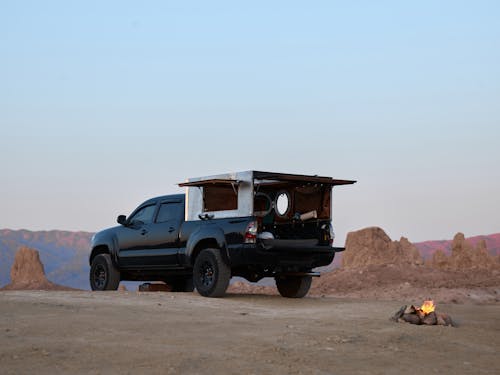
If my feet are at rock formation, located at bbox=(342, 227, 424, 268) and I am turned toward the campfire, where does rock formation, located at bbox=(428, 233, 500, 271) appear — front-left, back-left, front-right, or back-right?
back-left

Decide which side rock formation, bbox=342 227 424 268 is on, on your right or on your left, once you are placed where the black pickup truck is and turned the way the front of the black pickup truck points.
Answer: on your right

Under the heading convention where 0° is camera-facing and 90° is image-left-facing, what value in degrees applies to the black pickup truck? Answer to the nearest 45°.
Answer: approximately 135°

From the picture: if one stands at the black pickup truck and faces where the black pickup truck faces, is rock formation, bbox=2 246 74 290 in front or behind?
in front

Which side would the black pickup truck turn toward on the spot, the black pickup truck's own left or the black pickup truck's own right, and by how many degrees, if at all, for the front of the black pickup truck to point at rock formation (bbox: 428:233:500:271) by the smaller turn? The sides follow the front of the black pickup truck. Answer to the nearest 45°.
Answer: approximately 90° to the black pickup truck's own right

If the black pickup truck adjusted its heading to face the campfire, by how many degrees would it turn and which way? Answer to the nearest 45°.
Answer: approximately 180°

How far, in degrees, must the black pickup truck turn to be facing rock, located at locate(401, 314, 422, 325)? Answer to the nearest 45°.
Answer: approximately 180°

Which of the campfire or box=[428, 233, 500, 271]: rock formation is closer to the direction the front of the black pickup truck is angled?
the rock formation
